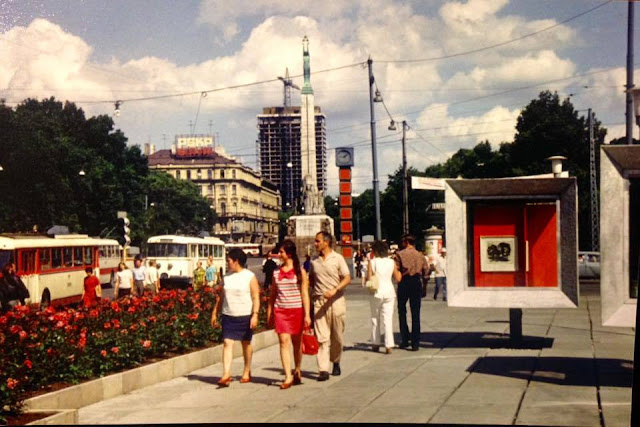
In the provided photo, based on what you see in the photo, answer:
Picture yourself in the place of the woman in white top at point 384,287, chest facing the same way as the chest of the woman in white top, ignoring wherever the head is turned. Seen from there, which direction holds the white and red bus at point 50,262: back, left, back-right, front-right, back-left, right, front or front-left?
front-left

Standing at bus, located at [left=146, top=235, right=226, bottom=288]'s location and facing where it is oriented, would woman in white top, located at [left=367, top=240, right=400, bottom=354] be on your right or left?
on your left

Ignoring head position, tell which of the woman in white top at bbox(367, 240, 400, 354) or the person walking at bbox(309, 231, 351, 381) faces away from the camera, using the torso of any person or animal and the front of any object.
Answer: the woman in white top

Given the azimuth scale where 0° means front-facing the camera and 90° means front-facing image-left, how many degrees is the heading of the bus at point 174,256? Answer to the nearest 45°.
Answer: approximately 45°

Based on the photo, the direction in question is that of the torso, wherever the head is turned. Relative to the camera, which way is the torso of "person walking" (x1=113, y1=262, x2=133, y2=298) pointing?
toward the camera

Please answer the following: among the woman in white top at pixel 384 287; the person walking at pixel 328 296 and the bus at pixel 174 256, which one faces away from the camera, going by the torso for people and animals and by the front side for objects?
the woman in white top

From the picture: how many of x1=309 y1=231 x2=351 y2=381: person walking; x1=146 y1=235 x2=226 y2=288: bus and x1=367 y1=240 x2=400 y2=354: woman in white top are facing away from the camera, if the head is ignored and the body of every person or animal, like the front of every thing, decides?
1

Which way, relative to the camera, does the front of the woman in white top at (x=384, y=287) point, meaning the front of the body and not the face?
away from the camera
